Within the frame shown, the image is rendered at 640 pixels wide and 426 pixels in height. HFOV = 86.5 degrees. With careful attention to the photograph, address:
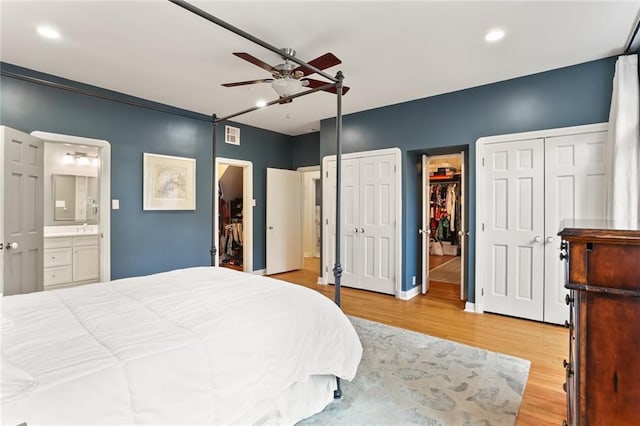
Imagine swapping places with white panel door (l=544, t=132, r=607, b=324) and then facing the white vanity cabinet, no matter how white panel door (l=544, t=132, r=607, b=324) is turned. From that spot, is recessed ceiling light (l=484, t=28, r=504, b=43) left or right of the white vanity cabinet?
left

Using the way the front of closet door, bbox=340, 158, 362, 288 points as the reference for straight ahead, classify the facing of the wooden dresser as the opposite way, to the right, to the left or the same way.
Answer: to the right

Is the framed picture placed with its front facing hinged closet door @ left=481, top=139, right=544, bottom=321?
yes

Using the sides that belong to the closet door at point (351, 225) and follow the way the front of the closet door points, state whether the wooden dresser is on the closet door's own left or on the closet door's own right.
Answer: on the closet door's own left

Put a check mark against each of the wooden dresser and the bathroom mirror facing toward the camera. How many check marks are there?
1

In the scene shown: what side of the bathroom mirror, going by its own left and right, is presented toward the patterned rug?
front

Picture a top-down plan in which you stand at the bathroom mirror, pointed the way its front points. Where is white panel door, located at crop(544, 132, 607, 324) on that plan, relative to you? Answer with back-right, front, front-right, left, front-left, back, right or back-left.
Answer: front-left

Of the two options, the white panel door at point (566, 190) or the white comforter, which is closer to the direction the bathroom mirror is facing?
the white comforter

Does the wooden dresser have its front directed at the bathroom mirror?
yes

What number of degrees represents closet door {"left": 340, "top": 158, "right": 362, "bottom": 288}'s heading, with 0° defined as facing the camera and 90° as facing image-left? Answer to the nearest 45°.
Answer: approximately 45°

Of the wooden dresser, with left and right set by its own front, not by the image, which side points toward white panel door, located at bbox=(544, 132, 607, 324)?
right

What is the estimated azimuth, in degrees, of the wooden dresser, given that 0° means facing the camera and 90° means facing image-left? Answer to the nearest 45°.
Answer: approximately 90°

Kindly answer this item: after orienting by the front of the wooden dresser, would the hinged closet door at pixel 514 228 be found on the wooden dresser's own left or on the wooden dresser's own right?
on the wooden dresser's own right

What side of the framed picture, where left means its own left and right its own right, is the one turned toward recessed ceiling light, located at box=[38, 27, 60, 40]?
right

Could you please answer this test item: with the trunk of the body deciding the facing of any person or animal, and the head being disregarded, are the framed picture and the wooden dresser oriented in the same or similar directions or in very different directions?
very different directions

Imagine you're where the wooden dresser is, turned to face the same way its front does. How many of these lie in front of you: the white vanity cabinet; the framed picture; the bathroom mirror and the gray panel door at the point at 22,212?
4
